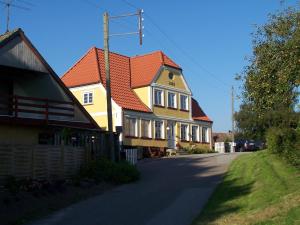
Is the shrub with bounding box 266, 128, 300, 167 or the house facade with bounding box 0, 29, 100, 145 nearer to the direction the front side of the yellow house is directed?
the shrub

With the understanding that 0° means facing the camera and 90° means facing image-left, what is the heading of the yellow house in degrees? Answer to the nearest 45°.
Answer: approximately 315°

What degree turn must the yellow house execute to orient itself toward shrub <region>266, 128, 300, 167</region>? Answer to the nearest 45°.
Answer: approximately 45° to its right

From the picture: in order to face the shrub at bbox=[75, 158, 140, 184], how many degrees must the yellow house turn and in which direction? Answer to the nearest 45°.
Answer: approximately 45° to its right

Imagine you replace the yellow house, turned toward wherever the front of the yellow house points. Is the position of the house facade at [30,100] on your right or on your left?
on your right

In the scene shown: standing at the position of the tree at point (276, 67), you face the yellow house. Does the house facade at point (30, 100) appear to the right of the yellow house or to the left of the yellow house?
left

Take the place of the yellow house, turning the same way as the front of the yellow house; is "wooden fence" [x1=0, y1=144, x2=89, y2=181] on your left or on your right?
on your right
